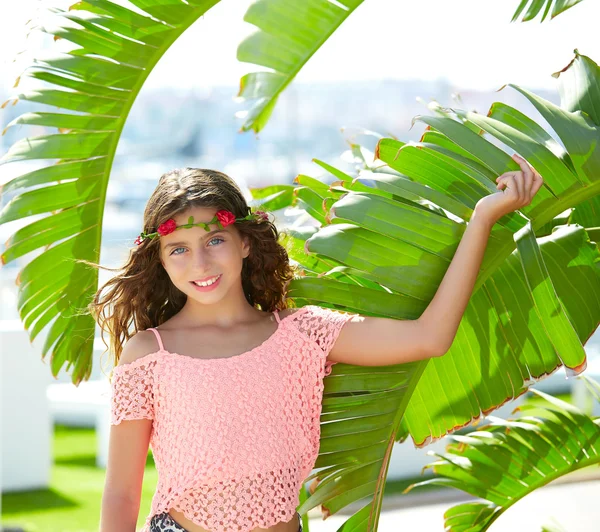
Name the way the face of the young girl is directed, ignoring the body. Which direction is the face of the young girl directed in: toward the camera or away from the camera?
toward the camera

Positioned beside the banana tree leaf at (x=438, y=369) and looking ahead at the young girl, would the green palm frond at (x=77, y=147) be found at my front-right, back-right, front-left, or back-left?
front-right

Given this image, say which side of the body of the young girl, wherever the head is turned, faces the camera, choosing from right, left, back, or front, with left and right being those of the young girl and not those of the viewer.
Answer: front

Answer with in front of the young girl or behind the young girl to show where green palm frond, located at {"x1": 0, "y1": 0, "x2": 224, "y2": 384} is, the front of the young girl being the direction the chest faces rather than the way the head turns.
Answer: behind

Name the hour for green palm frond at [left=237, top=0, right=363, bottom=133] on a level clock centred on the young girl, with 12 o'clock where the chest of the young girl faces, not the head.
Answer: The green palm frond is roughly at 6 o'clock from the young girl.

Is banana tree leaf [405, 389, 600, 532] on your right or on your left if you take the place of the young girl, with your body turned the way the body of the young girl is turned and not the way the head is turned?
on your left
